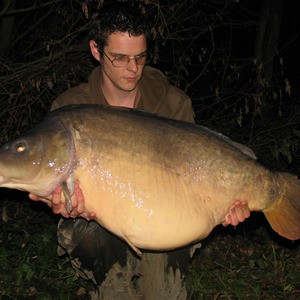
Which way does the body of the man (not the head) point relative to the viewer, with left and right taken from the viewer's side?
facing the viewer
